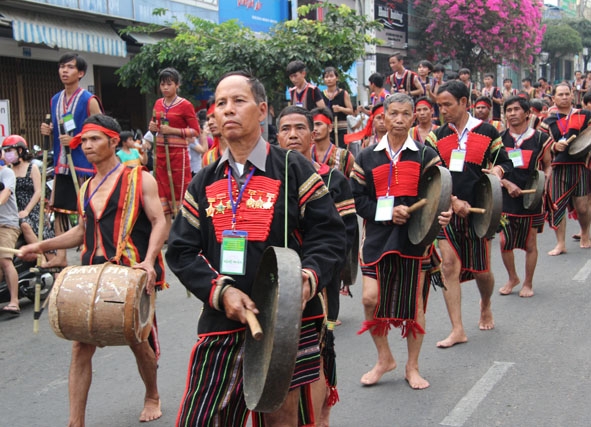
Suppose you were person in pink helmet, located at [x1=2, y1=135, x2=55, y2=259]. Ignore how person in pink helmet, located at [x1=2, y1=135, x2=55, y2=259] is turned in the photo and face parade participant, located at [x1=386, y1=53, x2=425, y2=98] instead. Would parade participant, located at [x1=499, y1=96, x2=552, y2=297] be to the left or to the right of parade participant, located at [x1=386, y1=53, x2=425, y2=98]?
right

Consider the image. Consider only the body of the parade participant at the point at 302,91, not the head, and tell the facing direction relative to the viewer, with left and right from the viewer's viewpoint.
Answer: facing the viewer and to the left of the viewer

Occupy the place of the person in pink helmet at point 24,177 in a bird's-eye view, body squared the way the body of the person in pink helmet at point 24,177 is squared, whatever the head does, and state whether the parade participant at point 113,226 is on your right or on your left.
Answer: on your left

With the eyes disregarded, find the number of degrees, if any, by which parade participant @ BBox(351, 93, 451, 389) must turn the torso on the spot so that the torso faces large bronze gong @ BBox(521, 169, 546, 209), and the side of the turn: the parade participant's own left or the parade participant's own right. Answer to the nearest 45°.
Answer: approximately 135° to the parade participant's own left

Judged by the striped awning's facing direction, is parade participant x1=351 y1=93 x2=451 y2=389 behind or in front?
in front

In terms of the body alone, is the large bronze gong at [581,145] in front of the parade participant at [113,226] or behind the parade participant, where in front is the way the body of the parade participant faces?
behind

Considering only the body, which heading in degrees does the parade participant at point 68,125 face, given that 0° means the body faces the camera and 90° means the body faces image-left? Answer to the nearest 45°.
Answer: approximately 45°

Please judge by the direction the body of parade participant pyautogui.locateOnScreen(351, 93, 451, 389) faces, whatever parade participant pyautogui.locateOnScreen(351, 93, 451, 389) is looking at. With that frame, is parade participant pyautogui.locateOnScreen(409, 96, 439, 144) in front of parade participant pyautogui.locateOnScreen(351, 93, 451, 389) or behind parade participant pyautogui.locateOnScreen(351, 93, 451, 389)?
behind

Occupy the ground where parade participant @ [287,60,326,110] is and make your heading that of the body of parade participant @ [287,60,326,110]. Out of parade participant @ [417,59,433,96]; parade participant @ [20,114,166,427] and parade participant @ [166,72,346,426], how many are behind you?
1

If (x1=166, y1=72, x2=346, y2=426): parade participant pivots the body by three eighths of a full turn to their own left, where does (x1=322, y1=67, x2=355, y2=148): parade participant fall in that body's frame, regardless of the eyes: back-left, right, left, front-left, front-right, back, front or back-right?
left

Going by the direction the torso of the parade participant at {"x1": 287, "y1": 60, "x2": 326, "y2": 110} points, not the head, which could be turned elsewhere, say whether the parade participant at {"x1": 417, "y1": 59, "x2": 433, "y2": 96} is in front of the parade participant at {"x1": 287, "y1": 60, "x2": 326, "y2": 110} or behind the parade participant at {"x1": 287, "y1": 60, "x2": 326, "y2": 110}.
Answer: behind

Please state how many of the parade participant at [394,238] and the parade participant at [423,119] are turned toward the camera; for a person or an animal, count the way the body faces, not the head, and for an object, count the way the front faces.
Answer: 2
